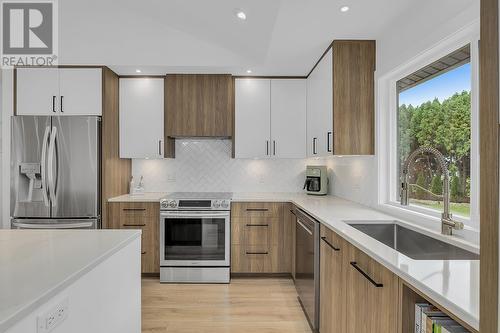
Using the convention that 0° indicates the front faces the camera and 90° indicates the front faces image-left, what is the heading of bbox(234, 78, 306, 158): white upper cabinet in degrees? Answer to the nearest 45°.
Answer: approximately 0°

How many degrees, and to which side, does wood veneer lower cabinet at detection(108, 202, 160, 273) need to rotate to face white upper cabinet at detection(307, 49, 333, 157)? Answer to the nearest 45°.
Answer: approximately 45° to its left

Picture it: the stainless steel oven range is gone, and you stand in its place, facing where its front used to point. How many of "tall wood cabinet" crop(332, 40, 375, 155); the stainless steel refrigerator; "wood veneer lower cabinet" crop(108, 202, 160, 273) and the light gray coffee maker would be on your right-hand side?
2

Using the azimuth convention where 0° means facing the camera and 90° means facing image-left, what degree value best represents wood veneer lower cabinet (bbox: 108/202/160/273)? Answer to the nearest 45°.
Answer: approximately 0°

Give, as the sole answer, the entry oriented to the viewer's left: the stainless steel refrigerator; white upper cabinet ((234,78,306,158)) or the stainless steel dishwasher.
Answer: the stainless steel dishwasher

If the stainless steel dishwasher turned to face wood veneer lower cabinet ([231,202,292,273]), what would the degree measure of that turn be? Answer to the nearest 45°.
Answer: approximately 45° to its right

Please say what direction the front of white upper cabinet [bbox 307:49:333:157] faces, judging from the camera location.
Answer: facing to the left of the viewer

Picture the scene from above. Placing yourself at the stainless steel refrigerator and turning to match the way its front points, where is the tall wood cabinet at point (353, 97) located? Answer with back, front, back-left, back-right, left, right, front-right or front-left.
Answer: front-left

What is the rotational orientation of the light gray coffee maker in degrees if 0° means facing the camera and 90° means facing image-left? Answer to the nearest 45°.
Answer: approximately 45°

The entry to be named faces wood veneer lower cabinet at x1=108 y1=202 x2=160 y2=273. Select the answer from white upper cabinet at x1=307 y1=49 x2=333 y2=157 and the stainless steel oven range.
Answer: the white upper cabinet

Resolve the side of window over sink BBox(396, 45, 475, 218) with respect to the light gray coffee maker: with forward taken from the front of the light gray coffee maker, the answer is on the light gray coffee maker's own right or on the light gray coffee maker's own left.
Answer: on the light gray coffee maker's own left

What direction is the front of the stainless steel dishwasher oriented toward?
to the viewer's left
